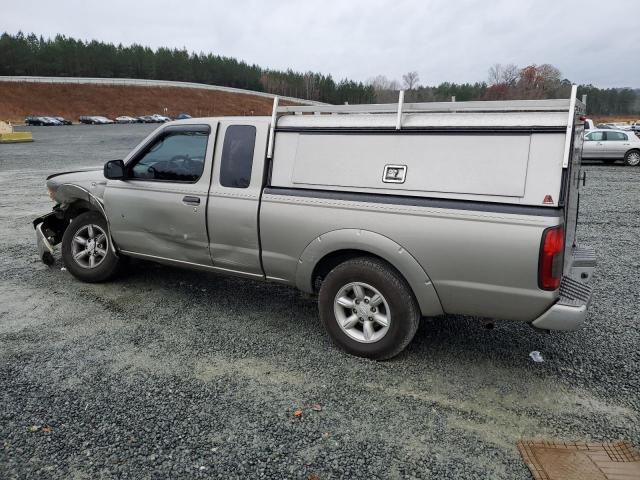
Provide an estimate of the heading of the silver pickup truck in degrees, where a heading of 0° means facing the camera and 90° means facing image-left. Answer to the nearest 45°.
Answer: approximately 135°
